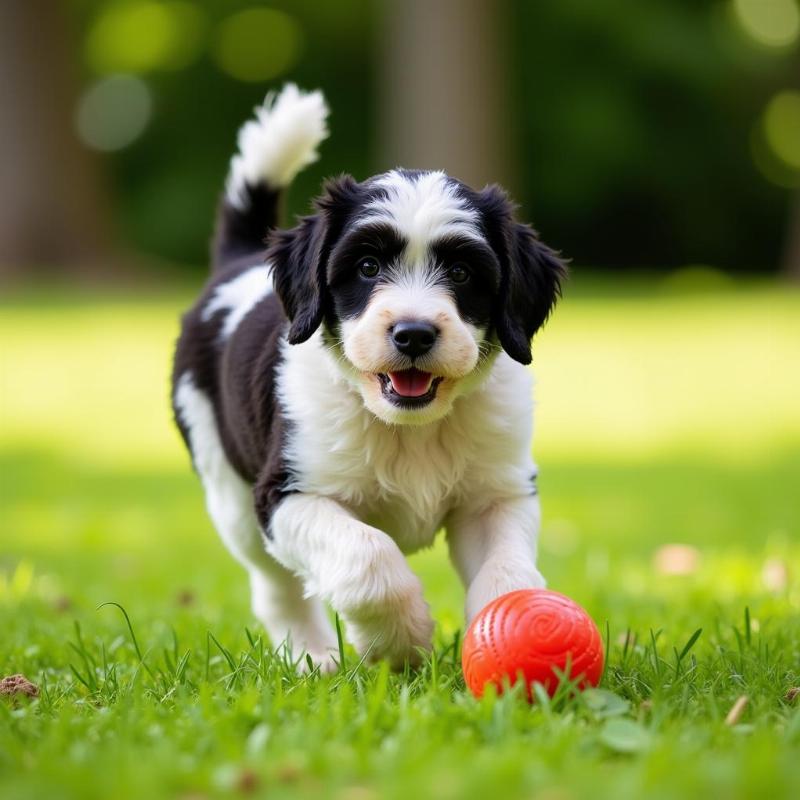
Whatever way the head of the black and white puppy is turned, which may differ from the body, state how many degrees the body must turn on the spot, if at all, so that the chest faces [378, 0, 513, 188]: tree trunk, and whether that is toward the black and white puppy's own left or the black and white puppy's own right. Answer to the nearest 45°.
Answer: approximately 135° to the black and white puppy's own left

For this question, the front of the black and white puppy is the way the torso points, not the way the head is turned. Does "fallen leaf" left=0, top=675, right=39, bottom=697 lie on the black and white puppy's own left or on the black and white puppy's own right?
on the black and white puppy's own right

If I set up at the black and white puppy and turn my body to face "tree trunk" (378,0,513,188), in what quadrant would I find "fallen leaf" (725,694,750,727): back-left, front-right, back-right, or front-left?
back-right

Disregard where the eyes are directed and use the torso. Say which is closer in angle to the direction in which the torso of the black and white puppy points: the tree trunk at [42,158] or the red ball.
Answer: the red ball

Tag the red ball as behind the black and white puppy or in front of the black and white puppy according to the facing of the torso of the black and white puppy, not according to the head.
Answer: in front

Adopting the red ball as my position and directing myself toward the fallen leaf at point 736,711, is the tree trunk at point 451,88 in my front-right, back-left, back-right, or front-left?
back-left

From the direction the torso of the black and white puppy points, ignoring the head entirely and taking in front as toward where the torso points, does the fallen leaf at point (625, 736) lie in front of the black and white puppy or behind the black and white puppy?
in front

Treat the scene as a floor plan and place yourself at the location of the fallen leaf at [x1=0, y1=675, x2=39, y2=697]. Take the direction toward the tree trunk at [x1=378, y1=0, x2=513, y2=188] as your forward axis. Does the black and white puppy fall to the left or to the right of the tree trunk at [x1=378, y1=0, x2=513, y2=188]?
right

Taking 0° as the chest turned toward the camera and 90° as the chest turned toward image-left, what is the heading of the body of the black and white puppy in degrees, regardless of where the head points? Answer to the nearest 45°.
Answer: approximately 315°

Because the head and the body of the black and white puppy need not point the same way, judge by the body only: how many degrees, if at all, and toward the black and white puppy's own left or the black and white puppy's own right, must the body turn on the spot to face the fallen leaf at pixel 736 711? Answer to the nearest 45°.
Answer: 0° — it already faces it

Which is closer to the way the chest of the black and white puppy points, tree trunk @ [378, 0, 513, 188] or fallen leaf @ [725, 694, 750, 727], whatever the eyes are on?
the fallen leaf

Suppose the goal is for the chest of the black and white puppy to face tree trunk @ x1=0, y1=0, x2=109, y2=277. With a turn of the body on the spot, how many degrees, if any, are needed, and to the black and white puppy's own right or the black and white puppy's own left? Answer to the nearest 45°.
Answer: approximately 135° to the black and white puppy's own left
